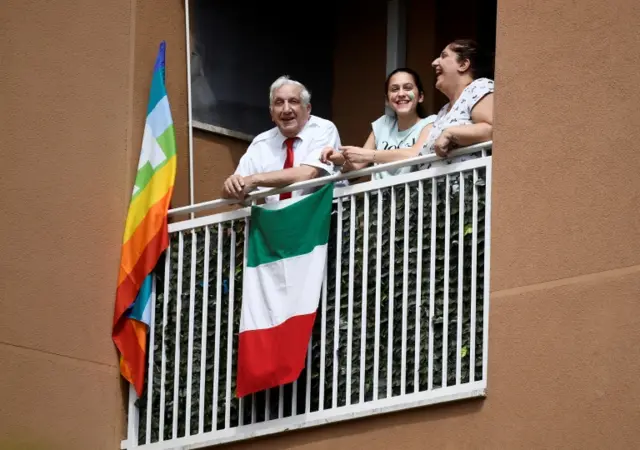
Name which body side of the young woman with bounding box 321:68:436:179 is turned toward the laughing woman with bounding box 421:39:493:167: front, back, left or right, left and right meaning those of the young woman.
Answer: left

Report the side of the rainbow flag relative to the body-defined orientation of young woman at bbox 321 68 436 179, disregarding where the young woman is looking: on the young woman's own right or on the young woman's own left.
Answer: on the young woman's own right

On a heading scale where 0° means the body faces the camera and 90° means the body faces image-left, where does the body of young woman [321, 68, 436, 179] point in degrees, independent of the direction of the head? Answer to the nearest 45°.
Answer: approximately 45°

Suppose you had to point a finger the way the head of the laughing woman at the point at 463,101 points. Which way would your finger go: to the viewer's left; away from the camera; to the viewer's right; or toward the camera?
to the viewer's left
